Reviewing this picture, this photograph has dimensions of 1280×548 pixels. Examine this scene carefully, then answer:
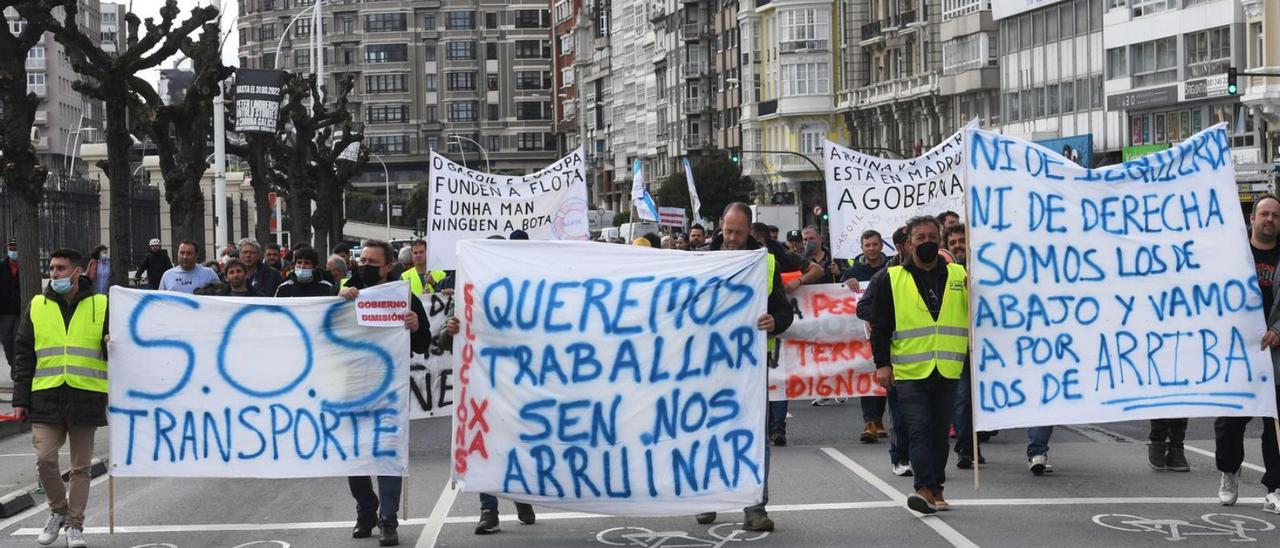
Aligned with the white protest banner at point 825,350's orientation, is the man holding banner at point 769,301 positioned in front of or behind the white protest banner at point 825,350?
in front

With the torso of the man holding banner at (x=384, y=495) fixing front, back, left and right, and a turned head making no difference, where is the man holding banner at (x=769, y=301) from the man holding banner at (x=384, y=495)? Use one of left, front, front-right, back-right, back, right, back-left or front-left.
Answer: left

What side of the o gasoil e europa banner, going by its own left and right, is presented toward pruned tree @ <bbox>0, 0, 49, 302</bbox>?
right
